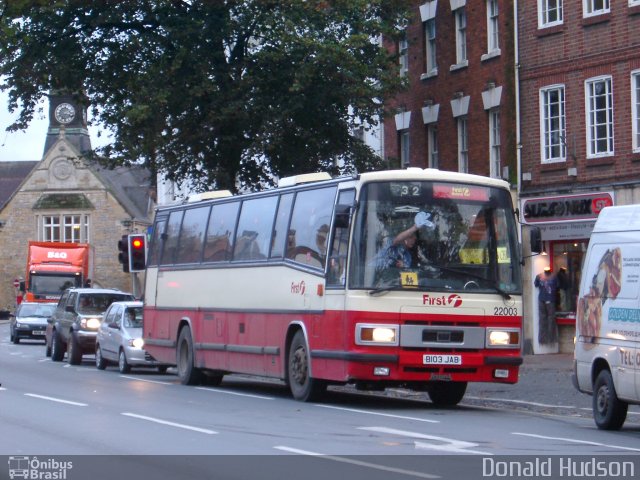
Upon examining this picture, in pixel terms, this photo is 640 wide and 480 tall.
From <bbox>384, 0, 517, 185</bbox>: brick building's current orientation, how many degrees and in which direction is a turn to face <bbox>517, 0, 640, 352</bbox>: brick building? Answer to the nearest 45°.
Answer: approximately 90° to its left

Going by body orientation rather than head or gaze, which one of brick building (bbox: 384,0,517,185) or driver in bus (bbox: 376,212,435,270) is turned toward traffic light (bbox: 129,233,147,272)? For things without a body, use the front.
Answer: the brick building

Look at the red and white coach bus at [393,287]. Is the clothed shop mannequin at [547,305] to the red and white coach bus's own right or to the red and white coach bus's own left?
on its left

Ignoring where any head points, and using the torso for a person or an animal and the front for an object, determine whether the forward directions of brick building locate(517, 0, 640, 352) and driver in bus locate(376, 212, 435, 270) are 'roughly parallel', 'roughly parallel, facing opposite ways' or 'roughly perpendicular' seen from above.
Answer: roughly perpendicular

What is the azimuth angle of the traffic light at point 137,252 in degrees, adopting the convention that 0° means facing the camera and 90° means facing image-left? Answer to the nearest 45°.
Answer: approximately 0°

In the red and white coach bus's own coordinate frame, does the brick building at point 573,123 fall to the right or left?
on its left

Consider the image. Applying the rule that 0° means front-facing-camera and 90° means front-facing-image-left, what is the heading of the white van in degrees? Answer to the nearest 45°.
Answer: approximately 315°

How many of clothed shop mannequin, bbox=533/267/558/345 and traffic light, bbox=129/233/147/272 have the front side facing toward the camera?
2

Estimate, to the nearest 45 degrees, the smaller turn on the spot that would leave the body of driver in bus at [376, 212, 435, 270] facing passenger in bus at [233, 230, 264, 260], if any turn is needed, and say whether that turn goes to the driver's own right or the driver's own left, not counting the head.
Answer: approximately 180°

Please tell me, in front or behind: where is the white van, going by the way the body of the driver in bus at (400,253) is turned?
in front

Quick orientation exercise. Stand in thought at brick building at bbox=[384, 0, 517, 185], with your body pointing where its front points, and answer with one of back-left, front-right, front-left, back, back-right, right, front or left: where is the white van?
front-left

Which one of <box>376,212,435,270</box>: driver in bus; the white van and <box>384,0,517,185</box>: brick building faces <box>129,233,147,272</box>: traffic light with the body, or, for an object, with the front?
the brick building

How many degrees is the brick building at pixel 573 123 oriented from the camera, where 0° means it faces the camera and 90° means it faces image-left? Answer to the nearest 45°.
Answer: approximately 45°

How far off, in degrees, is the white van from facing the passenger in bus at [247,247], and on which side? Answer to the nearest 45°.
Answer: approximately 180°
